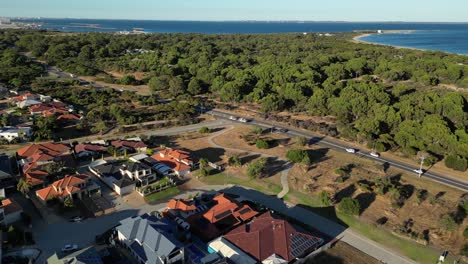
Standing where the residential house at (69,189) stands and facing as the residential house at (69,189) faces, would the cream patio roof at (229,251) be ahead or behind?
ahead

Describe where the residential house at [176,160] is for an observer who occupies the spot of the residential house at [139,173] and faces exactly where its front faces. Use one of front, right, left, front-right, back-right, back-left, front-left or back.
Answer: left

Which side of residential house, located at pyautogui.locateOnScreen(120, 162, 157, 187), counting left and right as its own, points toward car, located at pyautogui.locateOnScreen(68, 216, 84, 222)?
right

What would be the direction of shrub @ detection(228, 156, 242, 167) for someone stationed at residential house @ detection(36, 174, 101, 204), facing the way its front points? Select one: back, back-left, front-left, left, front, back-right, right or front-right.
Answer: front-left

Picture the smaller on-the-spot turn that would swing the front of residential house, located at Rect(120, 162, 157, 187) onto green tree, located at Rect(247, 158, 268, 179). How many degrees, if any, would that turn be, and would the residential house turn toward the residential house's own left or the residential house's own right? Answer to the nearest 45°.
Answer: approximately 45° to the residential house's own left

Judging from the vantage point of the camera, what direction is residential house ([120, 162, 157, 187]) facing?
facing the viewer and to the right of the viewer

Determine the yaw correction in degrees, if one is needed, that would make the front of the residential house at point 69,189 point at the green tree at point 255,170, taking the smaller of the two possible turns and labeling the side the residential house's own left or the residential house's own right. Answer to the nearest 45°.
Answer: approximately 45° to the residential house's own left

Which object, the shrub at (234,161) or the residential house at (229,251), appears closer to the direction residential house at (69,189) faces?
the residential house

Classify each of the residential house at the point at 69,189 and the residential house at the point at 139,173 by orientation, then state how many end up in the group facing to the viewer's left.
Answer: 0

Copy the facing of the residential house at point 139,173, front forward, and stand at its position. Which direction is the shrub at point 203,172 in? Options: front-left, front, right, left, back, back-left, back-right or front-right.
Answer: front-left

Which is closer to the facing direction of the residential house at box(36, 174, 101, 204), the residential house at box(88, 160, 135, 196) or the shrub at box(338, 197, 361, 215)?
the shrub

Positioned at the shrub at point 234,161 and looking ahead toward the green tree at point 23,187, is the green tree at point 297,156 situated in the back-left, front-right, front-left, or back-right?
back-left

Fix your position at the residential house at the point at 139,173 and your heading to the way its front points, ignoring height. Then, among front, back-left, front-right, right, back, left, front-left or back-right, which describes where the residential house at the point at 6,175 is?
back-right
